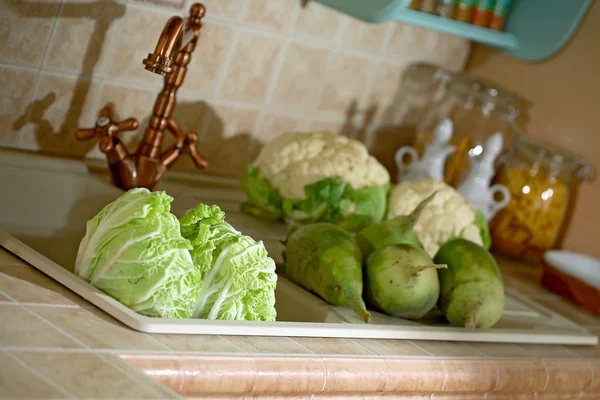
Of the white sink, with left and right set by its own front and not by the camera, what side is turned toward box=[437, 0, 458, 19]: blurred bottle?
back

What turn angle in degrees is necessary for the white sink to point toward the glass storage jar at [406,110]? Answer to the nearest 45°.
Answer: approximately 180°

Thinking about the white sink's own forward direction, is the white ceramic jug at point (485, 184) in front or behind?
behind

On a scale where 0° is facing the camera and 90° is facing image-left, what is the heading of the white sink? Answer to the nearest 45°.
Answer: approximately 0°

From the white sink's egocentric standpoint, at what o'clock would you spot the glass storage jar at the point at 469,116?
The glass storage jar is roughly at 7 o'clock from the white sink.
